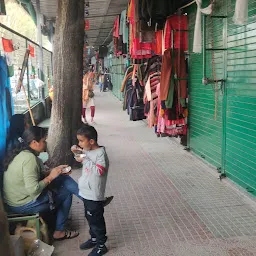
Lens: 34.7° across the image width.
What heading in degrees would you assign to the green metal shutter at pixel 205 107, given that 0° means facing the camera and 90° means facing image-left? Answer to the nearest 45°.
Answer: approximately 90°

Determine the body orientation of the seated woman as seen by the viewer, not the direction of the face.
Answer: to the viewer's right

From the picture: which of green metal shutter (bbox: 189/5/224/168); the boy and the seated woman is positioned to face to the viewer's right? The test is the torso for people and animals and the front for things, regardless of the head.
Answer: the seated woman

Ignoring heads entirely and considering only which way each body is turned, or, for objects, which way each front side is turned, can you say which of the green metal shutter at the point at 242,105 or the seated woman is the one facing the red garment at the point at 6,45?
the green metal shutter

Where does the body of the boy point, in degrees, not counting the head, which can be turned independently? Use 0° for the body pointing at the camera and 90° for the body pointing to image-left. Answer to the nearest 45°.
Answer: approximately 45°

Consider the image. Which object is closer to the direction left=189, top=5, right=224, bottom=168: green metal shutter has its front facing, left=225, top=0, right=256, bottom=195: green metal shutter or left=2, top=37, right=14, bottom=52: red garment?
the red garment

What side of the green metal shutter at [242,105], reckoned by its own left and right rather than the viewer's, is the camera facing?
left

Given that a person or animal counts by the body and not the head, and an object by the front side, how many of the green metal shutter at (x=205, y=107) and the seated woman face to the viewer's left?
1

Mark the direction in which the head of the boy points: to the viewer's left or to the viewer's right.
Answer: to the viewer's left

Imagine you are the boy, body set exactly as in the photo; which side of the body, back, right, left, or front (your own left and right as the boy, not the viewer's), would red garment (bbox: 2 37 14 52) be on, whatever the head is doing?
right

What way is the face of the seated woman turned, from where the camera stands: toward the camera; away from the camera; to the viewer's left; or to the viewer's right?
to the viewer's right
